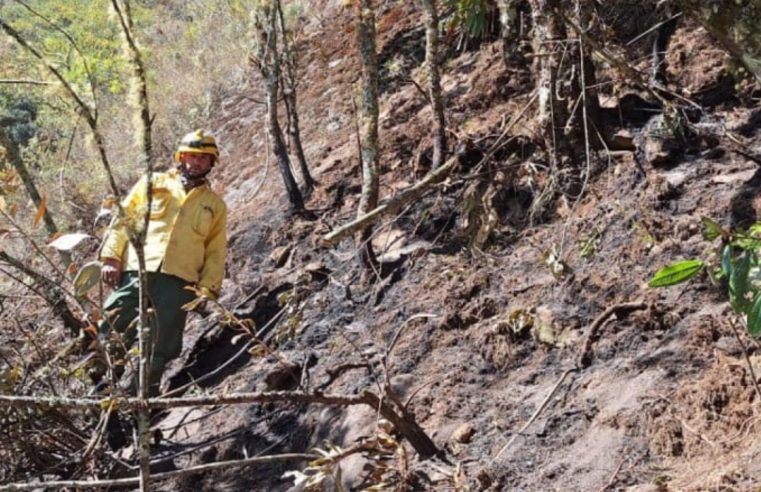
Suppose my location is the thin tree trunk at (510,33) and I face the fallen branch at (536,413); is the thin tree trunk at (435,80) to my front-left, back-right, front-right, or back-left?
front-right

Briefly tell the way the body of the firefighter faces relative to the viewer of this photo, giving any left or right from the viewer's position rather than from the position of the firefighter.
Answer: facing the viewer

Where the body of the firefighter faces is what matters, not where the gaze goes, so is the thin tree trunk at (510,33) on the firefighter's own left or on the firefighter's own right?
on the firefighter's own left

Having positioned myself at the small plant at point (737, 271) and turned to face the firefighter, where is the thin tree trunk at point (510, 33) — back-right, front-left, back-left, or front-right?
front-right

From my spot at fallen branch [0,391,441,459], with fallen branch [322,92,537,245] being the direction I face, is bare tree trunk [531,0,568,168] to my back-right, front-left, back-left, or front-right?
front-right

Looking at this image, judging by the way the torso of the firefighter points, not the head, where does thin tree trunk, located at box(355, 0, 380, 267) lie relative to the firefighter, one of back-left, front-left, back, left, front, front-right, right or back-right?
left

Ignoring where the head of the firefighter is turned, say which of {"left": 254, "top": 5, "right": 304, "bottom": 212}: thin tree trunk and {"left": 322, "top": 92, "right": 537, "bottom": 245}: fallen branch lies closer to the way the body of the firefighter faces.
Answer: the fallen branch

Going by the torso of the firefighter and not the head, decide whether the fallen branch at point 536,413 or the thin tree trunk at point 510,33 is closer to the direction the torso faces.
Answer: the fallen branch

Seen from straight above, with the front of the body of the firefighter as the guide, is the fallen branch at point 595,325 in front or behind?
in front

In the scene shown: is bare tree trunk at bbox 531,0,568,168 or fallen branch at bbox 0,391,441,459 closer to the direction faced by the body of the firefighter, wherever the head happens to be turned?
the fallen branch

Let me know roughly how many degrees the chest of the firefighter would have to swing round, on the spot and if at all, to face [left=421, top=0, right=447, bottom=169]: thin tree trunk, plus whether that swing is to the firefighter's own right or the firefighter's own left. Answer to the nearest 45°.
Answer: approximately 90° to the firefighter's own left

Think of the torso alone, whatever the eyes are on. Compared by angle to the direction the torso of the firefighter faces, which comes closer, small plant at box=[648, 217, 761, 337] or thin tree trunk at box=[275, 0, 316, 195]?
the small plant

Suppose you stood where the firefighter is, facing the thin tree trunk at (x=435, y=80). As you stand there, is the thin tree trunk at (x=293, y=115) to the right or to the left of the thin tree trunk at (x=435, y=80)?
left

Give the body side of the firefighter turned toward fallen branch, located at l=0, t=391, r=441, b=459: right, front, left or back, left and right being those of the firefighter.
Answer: front
